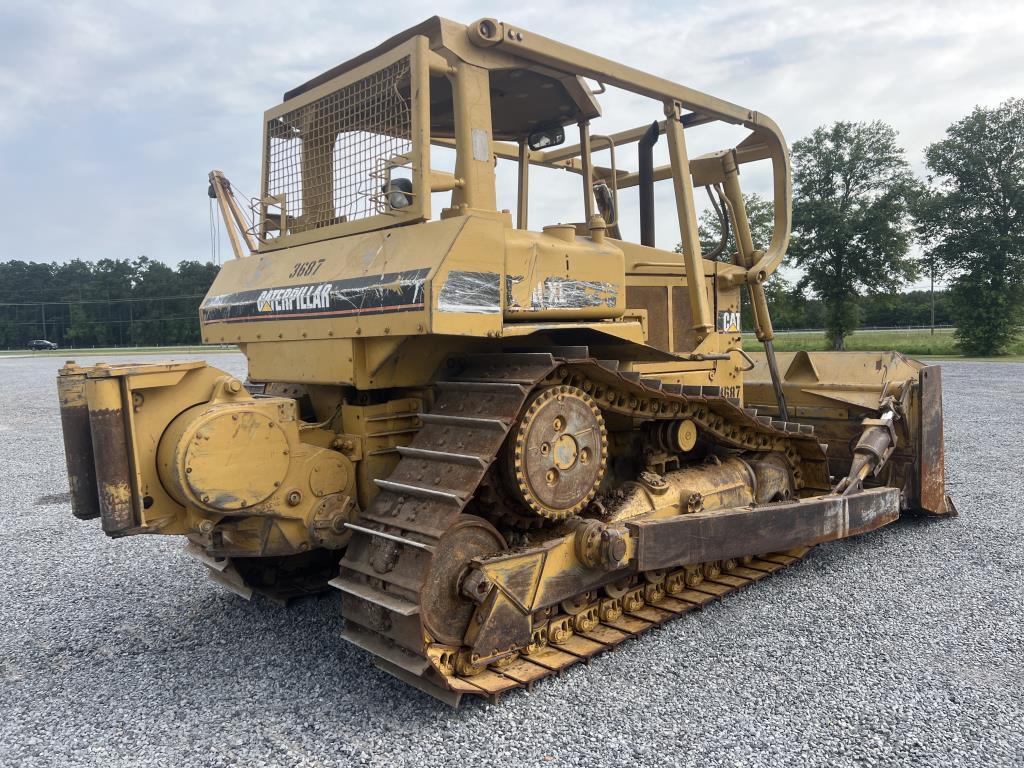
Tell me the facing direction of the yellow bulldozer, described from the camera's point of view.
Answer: facing away from the viewer and to the right of the viewer

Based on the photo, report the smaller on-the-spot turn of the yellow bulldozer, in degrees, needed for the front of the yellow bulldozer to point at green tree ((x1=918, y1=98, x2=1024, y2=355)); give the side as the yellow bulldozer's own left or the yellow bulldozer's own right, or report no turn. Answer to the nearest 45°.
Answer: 0° — it already faces it

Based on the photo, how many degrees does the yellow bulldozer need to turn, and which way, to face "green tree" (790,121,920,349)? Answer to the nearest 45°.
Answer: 0° — it already faces it
